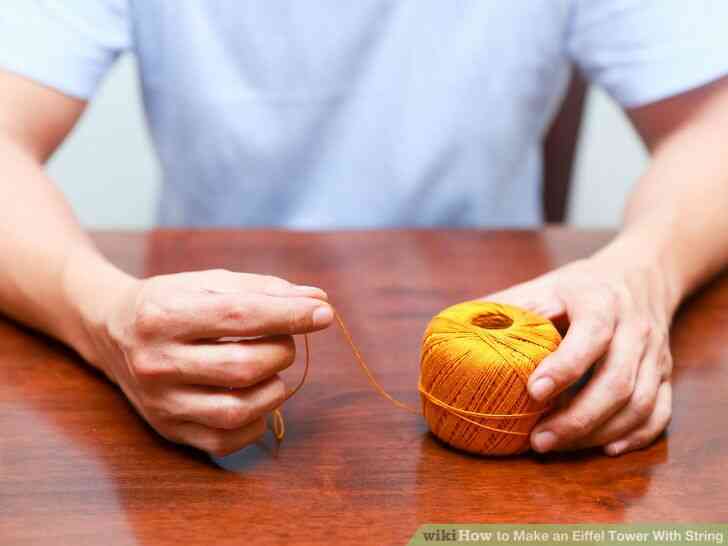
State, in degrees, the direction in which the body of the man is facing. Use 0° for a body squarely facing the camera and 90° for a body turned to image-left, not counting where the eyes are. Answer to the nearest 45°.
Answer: approximately 0°
